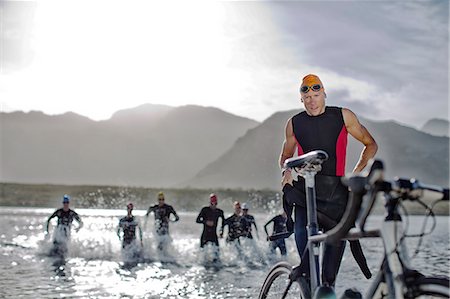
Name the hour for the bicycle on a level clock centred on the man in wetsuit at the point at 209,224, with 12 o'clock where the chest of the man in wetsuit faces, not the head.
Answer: The bicycle is roughly at 12 o'clock from the man in wetsuit.

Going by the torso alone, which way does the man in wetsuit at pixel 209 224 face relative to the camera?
toward the camera

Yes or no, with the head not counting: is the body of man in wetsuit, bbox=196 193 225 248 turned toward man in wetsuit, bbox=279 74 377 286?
yes

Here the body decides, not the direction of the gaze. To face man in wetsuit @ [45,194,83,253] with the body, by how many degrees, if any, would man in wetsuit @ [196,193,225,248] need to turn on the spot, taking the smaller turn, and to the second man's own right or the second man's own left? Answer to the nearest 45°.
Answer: approximately 90° to the second man's own right

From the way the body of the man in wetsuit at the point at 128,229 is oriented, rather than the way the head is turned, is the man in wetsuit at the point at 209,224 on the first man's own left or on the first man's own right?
on the first man's own left

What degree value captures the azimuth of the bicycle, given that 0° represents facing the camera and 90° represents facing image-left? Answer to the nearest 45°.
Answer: approximately 315°

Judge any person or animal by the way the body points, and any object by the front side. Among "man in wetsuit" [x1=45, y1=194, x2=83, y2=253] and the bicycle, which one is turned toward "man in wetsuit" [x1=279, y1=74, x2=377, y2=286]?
"man in wetsuit" [x1=45, y1=194, x2=83, y2=253]

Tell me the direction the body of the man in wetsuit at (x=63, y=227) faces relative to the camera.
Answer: toward the camera

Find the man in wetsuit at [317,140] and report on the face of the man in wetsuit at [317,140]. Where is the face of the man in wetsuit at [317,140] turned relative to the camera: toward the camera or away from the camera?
toward the camera

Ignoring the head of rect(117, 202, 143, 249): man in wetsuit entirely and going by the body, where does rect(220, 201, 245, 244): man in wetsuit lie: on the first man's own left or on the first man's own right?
on the first man's own left

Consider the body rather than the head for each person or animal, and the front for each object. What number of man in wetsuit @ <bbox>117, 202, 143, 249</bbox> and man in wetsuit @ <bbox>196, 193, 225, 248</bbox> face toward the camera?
2

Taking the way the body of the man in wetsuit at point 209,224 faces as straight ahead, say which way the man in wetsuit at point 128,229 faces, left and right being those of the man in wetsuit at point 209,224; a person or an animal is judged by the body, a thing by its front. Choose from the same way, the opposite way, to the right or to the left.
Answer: the same way

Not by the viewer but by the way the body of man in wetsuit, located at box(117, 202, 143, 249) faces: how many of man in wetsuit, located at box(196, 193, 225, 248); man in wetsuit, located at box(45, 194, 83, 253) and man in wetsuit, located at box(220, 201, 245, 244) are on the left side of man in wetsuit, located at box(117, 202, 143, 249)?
2

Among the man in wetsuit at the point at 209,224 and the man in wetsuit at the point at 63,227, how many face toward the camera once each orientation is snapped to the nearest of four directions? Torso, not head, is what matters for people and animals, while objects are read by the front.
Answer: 2

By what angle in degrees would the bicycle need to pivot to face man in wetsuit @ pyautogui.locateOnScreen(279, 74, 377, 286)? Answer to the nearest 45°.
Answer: approximately 135° to its left

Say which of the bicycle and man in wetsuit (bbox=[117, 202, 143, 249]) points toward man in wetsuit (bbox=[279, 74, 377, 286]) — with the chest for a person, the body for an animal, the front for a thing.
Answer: man in wetsuit (bbox=[117, 202, 143, 249])

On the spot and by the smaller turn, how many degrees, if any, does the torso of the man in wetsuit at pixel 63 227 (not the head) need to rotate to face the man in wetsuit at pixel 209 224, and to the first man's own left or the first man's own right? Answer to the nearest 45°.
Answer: approximately 45° to the first man's own left

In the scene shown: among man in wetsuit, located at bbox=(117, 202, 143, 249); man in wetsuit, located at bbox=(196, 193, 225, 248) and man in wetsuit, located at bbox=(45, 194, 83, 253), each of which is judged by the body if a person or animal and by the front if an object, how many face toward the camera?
3
